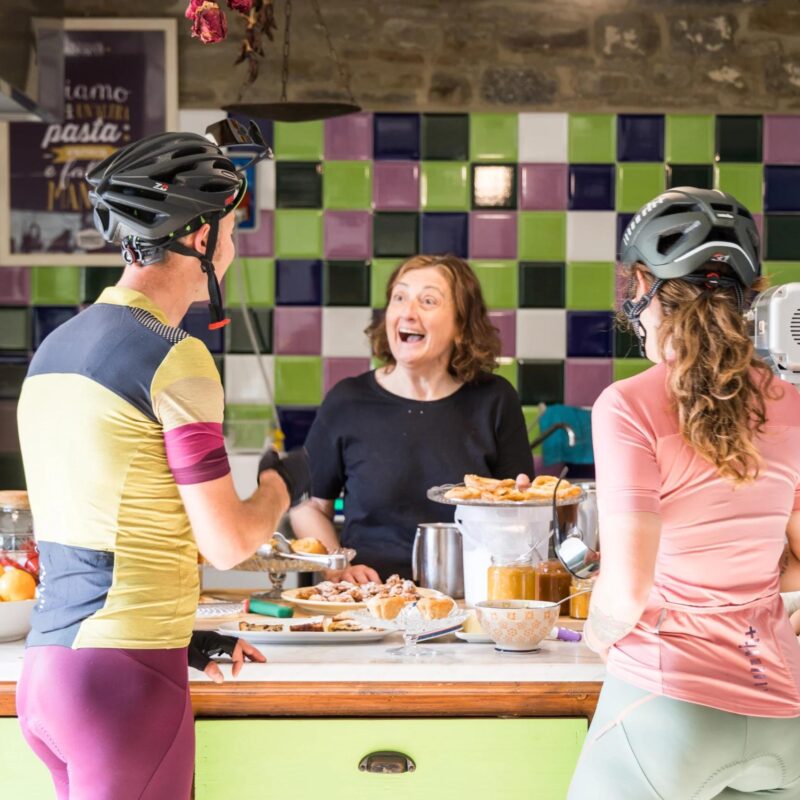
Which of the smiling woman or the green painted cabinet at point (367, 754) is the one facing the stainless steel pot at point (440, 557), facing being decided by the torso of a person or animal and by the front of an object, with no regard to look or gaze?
the smiling woman

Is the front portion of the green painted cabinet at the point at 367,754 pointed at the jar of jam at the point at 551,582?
no

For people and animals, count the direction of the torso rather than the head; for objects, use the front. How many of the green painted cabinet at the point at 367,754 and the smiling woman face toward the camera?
2

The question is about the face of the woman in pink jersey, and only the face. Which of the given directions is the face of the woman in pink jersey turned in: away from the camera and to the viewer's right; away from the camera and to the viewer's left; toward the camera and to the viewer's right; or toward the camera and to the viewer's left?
away from the camera and to the viewer's left

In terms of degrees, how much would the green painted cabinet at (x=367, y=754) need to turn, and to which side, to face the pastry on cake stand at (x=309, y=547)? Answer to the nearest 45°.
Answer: approximately 180°

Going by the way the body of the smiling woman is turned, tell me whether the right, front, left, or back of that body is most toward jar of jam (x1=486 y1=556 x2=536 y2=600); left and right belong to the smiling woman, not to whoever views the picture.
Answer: front

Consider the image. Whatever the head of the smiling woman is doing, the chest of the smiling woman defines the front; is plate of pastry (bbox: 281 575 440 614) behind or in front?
in front

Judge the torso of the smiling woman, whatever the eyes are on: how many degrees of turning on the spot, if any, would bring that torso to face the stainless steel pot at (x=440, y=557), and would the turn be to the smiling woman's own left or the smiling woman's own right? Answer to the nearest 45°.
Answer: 0° — they already face it

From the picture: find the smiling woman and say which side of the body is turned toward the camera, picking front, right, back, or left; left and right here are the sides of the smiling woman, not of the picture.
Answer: front

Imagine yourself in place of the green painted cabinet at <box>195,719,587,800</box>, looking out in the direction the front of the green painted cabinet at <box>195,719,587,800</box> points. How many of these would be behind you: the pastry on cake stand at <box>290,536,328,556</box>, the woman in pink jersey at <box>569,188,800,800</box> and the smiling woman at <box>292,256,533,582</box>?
2

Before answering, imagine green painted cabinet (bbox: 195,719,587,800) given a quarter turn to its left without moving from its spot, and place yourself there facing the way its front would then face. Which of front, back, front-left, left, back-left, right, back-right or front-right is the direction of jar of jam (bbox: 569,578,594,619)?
front-left

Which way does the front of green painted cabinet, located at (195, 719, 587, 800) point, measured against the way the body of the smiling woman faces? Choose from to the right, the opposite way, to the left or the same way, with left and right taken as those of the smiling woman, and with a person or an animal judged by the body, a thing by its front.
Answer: the same way

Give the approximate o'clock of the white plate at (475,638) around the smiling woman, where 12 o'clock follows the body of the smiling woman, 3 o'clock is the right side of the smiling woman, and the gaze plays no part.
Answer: The white plate is roughly at 12 o'clock from the smiling woman.
